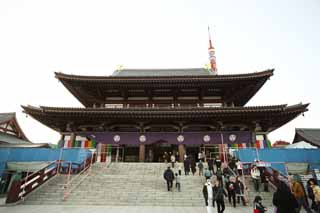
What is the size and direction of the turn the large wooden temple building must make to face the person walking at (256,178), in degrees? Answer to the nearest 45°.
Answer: approximately 45° to its left

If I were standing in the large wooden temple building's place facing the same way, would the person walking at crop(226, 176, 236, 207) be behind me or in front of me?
in front

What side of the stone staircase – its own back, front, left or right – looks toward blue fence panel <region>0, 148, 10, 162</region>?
right

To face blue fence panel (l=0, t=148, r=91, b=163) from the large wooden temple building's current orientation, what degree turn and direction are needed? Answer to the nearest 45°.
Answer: approximately 90° to its right

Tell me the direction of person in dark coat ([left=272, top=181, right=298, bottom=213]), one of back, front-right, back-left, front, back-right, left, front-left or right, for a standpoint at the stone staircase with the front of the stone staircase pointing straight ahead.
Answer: front-left

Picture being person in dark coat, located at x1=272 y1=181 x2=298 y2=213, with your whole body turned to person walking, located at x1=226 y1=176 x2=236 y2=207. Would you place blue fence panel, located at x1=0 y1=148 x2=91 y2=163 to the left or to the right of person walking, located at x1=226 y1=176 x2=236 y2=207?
left
